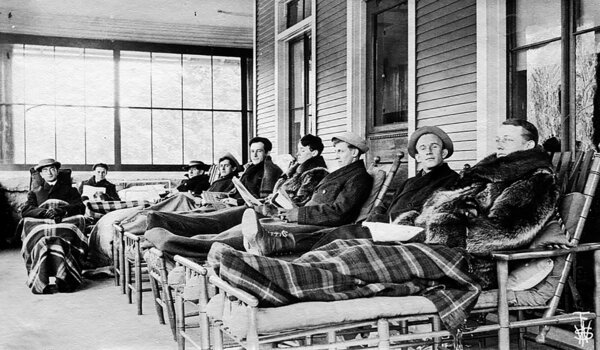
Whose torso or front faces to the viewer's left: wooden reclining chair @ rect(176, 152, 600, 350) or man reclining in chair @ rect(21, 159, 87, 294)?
the wooden reclining chair

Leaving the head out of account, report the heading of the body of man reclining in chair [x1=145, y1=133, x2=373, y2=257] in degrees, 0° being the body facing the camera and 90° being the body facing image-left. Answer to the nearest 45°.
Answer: approximately 90°

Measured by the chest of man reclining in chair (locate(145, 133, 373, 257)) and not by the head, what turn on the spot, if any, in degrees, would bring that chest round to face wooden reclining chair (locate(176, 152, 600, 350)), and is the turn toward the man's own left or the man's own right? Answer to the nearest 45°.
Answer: approximately 90° to the man's own left

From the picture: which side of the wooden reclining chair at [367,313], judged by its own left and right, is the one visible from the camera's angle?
left

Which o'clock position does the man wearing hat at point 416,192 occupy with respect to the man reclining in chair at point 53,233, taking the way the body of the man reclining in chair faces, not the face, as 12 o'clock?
The man wearing hat is roughly at 11 o'clock from the man reclining in chair.

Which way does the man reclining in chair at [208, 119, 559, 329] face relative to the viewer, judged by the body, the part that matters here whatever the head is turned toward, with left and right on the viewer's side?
facing to the left of the viewer

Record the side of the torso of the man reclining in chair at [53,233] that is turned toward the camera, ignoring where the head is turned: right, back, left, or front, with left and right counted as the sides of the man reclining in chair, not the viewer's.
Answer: front

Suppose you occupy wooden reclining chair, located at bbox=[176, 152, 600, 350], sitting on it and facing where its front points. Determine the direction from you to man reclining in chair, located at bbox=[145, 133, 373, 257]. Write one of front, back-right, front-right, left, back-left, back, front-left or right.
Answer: right

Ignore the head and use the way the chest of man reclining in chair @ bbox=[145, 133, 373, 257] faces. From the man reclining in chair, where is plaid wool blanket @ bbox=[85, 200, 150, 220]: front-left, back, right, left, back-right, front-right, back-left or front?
front-right

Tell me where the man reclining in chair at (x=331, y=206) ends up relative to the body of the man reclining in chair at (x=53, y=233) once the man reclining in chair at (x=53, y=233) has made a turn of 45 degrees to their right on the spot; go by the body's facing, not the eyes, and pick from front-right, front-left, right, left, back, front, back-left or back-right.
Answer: left

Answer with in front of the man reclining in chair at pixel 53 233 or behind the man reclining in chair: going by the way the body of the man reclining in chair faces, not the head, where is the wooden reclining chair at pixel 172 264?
in front

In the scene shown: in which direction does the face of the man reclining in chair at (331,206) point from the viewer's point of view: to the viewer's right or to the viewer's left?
to the viewer's left

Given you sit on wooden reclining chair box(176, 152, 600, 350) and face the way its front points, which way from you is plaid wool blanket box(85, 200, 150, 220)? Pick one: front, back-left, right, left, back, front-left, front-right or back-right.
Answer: front-right

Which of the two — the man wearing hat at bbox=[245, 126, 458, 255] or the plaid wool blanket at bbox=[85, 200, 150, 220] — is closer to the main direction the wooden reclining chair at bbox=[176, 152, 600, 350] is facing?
the plaid wool blanket
